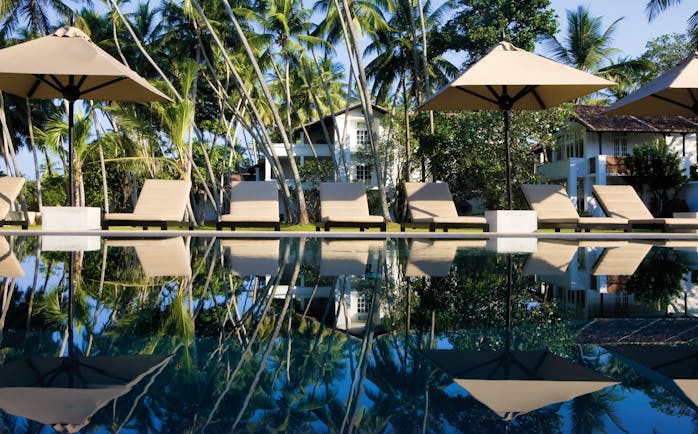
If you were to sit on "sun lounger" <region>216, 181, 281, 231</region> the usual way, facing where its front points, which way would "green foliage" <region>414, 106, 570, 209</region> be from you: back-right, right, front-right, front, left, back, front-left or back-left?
back-left

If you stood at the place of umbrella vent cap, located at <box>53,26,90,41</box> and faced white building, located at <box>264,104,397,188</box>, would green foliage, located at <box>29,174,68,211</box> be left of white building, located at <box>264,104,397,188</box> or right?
left

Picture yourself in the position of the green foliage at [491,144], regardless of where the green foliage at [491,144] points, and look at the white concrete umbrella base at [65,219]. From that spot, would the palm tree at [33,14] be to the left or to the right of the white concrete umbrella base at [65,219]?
right

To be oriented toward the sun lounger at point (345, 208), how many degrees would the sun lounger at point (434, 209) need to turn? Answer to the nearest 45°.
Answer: approximately 135° to its right

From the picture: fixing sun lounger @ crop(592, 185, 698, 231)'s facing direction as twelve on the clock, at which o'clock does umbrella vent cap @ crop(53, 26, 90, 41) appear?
The umbrella vent cap is roughly at 3 o'clock from the sun lounger.

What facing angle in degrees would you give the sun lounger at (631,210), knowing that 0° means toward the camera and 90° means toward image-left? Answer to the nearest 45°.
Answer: approximately 315°

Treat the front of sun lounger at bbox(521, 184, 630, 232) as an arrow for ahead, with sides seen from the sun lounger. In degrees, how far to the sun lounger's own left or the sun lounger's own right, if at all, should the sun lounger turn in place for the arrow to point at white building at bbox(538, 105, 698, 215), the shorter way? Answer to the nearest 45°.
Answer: approximately 135° to the sun lounger's own left

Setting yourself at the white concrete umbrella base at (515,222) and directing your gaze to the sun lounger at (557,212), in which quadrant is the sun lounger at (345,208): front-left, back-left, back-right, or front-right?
back-left

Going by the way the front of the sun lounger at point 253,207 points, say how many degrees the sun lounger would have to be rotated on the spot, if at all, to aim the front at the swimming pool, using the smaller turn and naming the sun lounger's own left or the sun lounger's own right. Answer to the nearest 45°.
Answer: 0° — it already faces it

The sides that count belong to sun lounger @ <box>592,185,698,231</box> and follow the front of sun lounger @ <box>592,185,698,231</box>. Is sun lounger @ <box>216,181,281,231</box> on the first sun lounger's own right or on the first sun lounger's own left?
on the first sun lounger's own right
